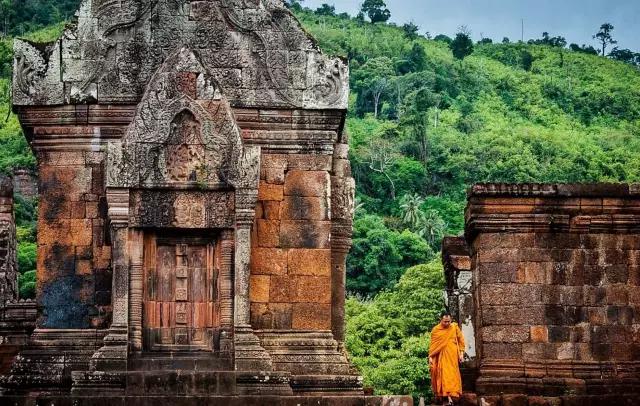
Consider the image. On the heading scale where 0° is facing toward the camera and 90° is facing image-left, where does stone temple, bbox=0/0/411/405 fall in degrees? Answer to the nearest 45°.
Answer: approximately 0°

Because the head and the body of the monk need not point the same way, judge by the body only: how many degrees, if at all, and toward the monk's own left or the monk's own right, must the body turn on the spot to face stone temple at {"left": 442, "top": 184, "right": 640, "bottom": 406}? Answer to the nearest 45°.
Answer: approximately 135° to the monk's own left

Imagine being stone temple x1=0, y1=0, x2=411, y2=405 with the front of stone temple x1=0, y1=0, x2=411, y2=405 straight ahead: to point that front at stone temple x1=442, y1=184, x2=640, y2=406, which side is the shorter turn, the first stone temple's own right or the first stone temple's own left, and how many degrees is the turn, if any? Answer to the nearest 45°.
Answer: approximately 90° to the first stone temple's own left

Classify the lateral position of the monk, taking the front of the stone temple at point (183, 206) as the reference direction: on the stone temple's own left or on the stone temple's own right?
on the stone temple's own left

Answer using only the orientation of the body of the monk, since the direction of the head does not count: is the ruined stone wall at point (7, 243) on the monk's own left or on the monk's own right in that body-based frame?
on the monk's own right

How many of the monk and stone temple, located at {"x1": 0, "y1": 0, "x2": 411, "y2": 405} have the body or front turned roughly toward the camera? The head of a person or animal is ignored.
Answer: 2

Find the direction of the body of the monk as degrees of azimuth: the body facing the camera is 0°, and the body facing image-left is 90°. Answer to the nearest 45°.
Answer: approximately 0°
